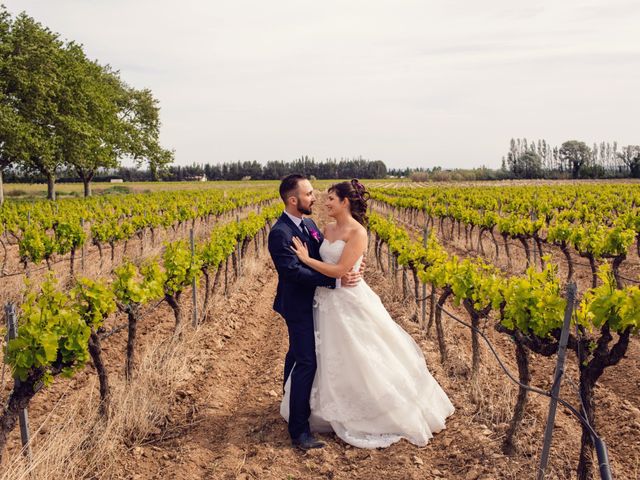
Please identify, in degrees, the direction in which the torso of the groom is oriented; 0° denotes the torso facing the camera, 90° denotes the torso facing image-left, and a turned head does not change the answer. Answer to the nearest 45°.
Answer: approximately 270°

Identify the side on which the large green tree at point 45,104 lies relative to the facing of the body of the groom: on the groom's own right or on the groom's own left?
on the groom's own left

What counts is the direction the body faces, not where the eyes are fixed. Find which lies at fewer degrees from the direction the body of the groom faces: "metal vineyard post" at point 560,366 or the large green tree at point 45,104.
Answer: the metal vineyard post

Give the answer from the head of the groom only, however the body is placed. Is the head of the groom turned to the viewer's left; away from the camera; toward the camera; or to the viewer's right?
to the viewer's right

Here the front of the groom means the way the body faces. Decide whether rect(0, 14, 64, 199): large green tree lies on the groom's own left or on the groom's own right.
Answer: on the groom's own left

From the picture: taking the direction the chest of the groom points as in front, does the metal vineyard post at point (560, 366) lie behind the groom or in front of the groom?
in front
